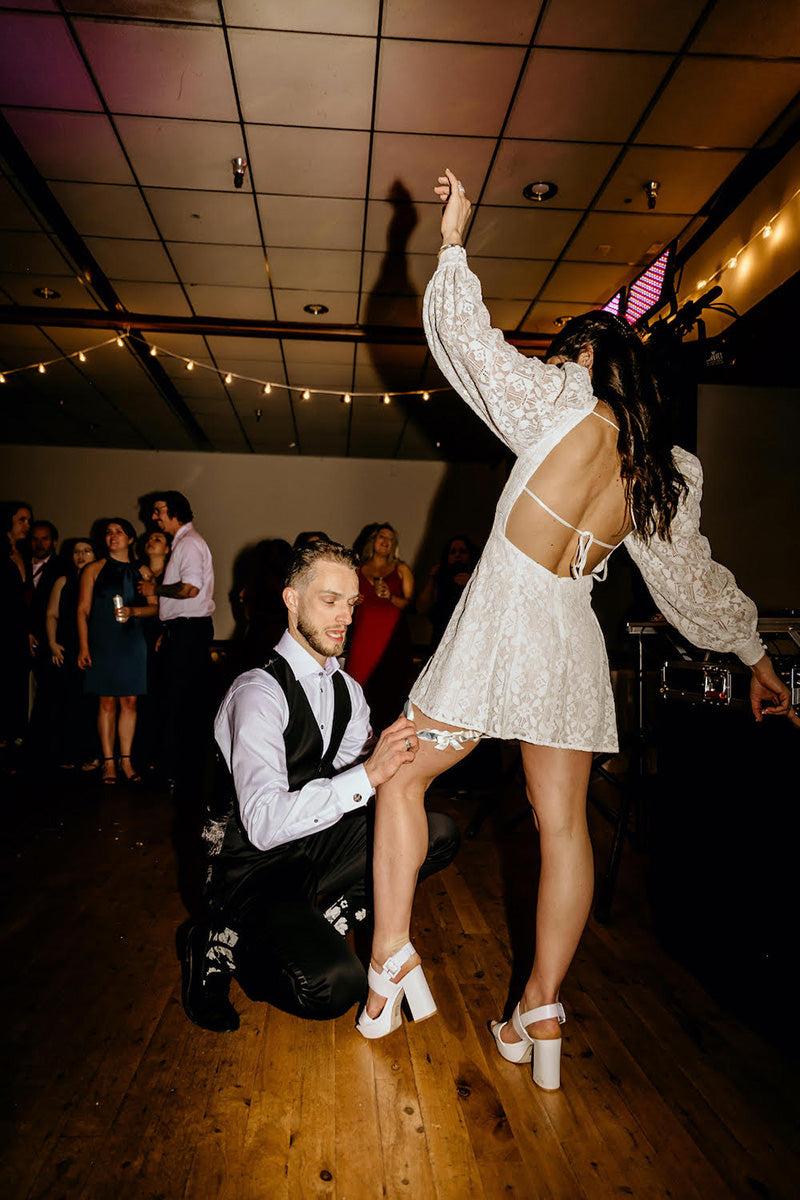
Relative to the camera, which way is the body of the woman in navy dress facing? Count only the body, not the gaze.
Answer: toward the camera

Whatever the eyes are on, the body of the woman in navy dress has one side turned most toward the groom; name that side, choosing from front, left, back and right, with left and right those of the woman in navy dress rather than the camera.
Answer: front

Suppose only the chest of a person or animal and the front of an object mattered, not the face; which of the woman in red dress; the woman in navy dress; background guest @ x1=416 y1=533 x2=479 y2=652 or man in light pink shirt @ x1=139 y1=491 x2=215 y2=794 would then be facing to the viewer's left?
the man in light pink shirt

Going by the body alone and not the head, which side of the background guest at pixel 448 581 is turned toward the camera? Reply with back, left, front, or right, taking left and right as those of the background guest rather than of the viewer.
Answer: front

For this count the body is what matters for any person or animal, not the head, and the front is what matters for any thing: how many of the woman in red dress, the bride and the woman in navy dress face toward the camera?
2

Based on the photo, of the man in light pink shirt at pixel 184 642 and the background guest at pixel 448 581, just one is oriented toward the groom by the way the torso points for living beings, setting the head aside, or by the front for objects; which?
the background guest

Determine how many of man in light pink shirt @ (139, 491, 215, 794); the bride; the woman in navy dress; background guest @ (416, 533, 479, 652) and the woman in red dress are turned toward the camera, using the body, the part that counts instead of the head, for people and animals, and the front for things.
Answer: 3

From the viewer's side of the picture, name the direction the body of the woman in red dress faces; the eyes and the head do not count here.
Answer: toward the camera

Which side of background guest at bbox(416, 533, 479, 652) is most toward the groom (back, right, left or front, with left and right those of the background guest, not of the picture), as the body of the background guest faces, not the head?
front

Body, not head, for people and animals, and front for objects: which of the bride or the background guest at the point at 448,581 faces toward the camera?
the background guest

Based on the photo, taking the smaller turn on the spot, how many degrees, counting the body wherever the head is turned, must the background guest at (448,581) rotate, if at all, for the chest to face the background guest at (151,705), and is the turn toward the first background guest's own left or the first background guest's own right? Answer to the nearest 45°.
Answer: approximately 90° to the first background guest's own right

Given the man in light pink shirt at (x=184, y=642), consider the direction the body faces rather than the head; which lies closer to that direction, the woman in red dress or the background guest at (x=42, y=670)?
the background guest

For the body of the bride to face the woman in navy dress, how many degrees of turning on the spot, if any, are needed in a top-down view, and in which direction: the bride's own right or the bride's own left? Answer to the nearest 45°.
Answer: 0° — they already face them

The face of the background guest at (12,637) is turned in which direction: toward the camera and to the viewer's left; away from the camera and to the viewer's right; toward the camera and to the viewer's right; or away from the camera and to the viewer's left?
toward the camera and to the viewer's right

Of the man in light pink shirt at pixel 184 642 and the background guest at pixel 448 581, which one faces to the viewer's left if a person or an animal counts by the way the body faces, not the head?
the man in light pink shirt

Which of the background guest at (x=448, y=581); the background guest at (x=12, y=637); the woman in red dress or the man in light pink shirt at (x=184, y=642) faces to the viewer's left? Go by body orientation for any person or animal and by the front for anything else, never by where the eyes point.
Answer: the man in light pink shirt

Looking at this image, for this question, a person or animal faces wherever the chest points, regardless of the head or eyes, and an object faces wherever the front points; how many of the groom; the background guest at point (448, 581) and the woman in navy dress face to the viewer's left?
0
